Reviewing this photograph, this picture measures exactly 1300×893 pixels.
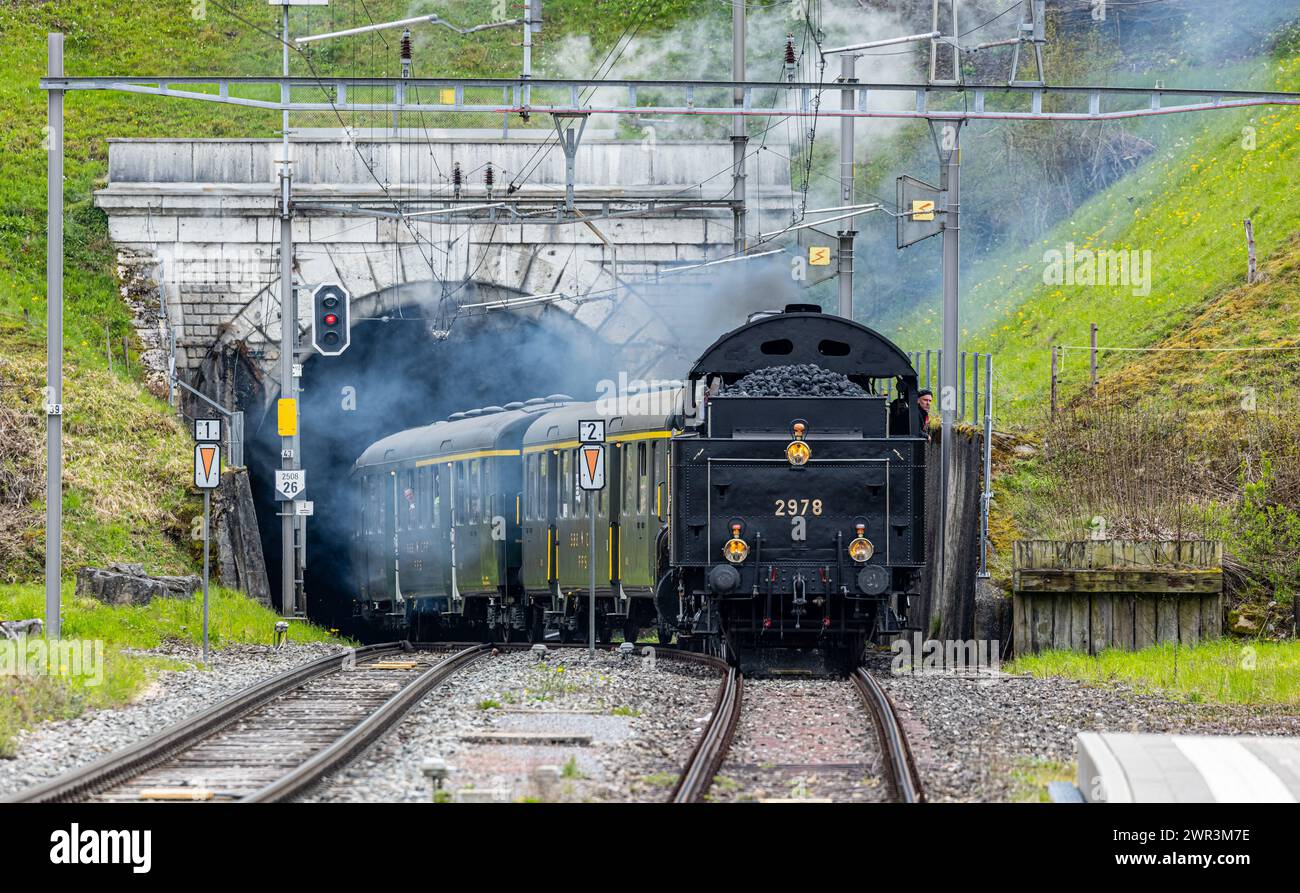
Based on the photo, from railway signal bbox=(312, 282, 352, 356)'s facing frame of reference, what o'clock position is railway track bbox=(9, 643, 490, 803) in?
The railway track is roughly at 12 o'clock from the railway signal.

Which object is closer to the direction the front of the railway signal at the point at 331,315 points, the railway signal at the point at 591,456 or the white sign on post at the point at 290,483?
the railway signal

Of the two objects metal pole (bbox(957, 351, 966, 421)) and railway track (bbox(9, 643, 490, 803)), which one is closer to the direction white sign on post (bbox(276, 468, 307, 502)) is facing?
the railway track

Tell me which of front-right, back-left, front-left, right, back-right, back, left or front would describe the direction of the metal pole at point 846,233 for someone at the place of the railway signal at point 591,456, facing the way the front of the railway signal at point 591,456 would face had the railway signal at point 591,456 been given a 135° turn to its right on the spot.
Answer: right

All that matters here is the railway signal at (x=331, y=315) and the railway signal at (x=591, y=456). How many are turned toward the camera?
2

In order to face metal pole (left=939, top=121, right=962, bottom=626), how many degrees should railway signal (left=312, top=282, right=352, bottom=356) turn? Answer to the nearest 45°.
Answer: approximately 45° to its left

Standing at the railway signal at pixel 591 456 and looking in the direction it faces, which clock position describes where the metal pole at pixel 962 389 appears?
The metal pole is roughly at 8 o'clock from the railway signal.

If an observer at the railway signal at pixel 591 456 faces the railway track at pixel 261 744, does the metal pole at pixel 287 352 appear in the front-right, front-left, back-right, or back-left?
back-right

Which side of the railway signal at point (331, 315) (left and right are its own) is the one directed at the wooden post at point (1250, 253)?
left

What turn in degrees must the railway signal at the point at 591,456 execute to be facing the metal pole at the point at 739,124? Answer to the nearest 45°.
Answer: approximately 180°

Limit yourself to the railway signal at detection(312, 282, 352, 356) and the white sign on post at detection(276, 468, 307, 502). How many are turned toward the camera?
2

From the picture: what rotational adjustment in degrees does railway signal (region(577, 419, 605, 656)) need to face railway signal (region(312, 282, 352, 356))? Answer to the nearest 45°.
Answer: approximately 135° to its right
